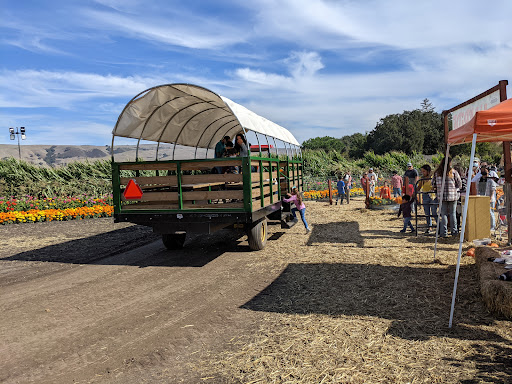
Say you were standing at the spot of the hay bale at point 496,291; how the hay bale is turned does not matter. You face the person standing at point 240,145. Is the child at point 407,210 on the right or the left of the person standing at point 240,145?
right

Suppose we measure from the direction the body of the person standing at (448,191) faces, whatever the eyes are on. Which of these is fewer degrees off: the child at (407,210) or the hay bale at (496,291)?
the child

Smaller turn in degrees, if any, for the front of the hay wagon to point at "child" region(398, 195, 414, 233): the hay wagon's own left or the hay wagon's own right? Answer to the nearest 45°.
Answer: approximately 45° to the hay wagon's own right

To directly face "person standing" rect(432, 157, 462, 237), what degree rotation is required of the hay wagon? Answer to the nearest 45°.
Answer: approximately 45° to its right

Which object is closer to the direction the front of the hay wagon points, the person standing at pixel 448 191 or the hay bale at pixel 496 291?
the person standing

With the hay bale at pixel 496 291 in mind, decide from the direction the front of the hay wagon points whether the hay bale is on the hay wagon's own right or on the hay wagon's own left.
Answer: on the hay wagon's own right

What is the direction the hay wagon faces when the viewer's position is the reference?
facing away from the viewer and to the right of the viewer

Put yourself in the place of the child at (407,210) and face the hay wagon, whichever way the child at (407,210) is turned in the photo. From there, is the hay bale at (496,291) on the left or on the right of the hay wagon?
left
